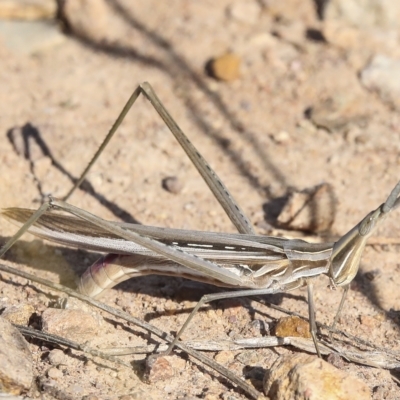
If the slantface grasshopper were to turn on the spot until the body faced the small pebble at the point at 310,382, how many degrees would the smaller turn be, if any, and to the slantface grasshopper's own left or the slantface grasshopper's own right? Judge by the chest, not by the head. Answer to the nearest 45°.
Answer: approximately 45° to the slantface grasshopper's own right

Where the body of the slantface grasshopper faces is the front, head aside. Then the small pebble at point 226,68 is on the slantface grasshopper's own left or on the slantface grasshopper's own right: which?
on the slantface grasshopper's own left

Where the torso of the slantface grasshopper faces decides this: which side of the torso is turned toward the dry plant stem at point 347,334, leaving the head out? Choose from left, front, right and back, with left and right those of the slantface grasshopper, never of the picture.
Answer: front

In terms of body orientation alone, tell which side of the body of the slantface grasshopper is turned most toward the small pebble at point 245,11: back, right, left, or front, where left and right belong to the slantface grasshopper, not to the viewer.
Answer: left

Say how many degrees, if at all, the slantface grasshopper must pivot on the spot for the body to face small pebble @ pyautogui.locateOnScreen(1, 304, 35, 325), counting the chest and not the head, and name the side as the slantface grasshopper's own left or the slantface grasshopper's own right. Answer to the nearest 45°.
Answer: approximately 180°

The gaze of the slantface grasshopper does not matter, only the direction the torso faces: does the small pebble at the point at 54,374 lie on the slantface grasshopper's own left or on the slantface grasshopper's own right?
on the slantface grasshopper's own right

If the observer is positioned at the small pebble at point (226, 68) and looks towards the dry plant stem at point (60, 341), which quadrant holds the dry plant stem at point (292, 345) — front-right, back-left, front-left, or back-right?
front-left

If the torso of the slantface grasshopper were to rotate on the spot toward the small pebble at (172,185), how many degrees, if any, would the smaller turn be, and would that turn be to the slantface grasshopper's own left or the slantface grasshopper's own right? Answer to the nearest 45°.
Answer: approximately 90° to the slantface grasshopper's own left

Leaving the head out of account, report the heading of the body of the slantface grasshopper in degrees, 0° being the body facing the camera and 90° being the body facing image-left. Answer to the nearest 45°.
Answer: approximately 270°
